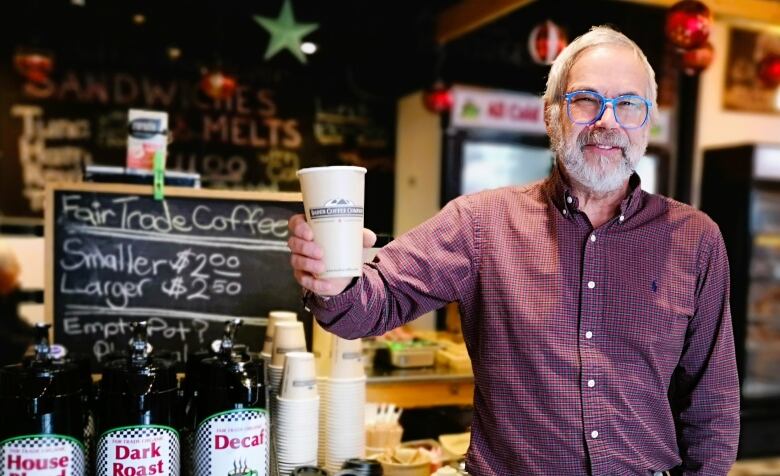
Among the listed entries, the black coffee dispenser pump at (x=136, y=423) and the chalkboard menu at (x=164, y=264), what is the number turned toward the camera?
2

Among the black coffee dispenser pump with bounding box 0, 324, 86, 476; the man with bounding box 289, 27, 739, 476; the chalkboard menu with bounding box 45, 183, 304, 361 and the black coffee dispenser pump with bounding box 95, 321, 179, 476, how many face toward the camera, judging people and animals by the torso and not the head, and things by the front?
4

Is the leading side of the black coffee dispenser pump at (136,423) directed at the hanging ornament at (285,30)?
no

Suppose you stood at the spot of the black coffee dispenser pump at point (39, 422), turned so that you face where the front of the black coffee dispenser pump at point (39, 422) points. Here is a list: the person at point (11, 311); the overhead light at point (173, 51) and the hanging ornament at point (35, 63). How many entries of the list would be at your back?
3

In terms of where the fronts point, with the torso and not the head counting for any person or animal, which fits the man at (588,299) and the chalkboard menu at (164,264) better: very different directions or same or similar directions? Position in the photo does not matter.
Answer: same or similar directions

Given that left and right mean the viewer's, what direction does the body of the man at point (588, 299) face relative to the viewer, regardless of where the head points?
facing the viewer

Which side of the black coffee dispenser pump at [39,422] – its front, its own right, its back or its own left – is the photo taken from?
front

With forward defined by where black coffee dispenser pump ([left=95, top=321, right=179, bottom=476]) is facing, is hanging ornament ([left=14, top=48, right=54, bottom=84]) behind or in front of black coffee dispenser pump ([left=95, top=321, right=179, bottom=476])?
behind

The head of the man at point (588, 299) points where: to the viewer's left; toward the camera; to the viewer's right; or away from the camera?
toward the camera

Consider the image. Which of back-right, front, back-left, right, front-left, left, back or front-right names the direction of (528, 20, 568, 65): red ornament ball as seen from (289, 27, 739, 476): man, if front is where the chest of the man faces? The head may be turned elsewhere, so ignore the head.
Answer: back

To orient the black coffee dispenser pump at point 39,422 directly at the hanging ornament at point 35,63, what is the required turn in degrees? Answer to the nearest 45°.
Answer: approximately 180°

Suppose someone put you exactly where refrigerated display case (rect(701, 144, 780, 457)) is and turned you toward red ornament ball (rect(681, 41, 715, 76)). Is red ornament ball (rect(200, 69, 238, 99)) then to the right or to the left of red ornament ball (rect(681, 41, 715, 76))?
right
